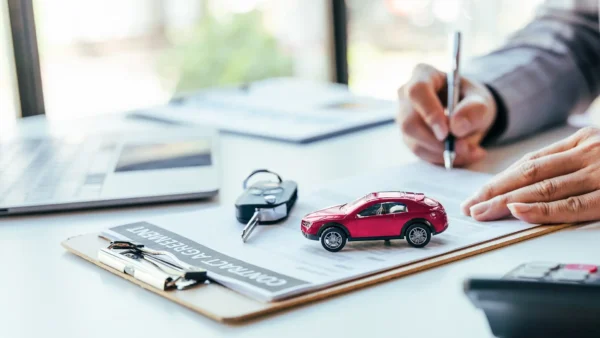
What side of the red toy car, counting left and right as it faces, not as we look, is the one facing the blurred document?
right

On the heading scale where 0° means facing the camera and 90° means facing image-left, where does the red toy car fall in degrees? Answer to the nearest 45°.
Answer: approximately 90°
